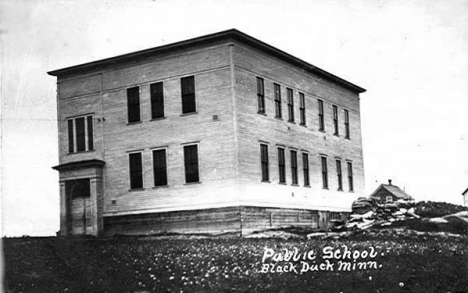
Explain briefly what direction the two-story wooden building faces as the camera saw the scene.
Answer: facing the viewer and to the left of the viewer
